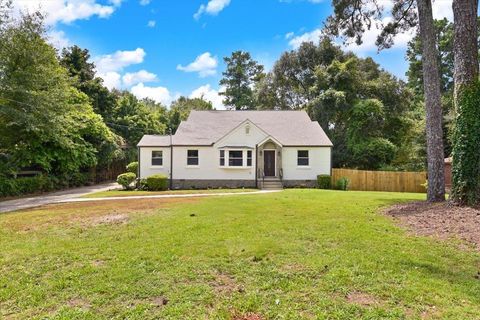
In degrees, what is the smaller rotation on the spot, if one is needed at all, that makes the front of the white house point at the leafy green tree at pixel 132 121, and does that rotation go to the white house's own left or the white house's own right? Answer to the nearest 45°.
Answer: approximately 135° to the white house's own right

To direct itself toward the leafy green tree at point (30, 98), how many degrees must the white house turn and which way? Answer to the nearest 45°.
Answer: approximately 45° to its right

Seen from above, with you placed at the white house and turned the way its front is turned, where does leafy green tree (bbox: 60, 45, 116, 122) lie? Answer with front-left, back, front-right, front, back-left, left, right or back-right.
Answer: back-right

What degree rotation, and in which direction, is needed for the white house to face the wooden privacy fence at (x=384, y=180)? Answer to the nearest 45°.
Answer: approximately 90° to its left

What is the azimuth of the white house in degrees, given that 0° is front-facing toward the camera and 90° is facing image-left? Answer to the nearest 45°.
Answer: approximately 0°

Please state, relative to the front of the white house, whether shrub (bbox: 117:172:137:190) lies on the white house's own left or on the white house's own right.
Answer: on the white house's own right

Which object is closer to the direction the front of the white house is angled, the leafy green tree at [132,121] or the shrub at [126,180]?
the shrub

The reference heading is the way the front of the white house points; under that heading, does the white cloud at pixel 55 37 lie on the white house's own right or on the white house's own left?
on the white house's own right

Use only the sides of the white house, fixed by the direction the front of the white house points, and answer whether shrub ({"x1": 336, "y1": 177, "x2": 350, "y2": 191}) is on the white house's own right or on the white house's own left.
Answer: on the white house's own left

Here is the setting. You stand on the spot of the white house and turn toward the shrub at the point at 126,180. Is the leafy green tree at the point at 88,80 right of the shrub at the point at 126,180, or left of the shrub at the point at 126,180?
right
